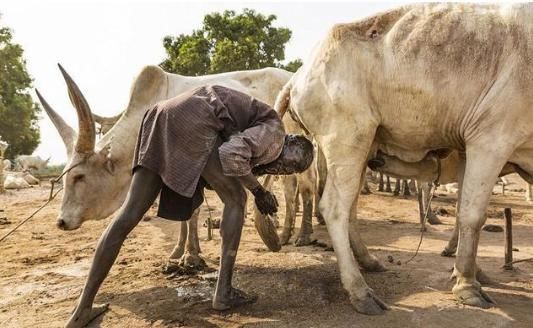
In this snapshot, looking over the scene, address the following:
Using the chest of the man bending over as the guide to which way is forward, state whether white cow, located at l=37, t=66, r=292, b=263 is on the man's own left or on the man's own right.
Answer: on the man's own left

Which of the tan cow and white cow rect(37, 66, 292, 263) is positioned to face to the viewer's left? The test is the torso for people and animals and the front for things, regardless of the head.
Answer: the white cow

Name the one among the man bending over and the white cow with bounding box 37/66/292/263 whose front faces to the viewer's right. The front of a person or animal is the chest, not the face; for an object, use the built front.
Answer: the man bending over

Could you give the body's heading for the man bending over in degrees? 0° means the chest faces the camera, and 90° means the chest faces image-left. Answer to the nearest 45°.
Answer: approximately 270°

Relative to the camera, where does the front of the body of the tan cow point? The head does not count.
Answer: to the viewer's right

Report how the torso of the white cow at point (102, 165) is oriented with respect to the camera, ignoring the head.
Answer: to the viewer's left

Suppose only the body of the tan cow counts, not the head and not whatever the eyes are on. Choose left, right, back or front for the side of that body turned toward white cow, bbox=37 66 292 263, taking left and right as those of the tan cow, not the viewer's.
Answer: back

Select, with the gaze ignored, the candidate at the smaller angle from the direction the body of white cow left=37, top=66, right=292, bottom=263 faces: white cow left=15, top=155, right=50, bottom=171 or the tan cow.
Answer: the white cow
